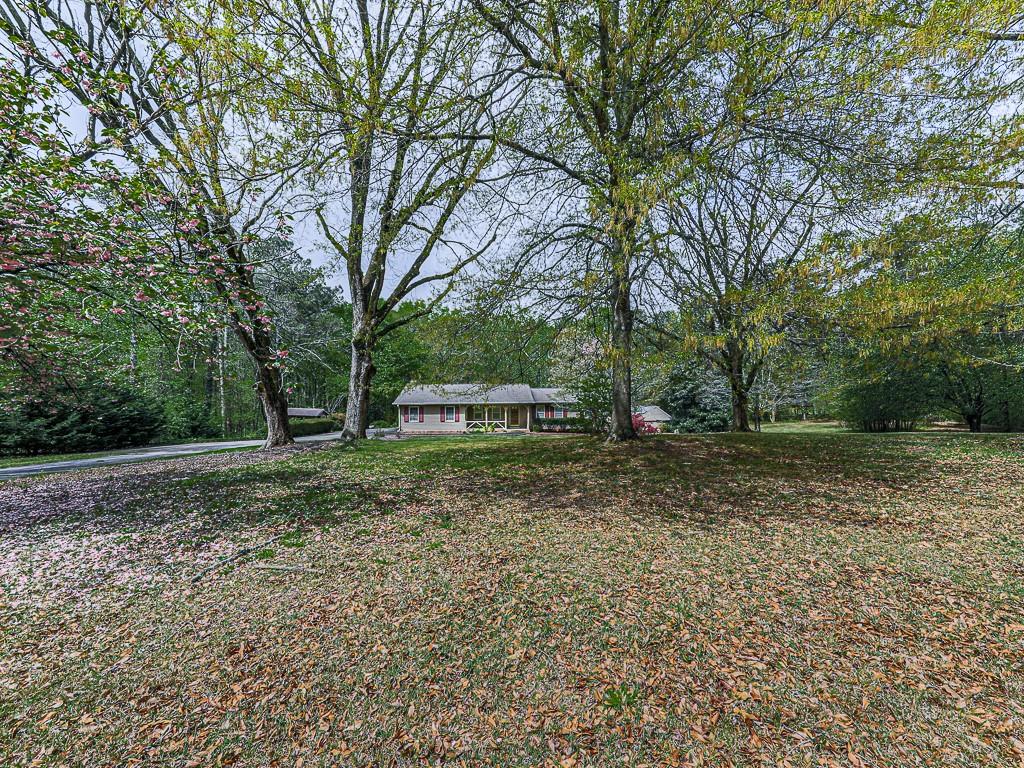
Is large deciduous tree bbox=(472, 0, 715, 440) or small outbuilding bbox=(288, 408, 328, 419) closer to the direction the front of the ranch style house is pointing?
the large deciduous tree

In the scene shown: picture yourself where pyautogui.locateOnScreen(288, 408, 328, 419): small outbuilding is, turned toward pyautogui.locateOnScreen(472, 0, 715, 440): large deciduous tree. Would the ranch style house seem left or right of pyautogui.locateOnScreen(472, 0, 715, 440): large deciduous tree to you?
left

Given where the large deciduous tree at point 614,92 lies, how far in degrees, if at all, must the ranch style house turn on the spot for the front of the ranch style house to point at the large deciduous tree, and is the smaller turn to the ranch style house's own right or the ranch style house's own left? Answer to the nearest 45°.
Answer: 0° — it already faces it

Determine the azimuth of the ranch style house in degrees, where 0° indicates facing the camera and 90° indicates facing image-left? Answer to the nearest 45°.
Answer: approximately 0°

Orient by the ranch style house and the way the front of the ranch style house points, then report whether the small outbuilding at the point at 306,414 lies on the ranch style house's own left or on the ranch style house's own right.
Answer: on the ranch style house's own right
